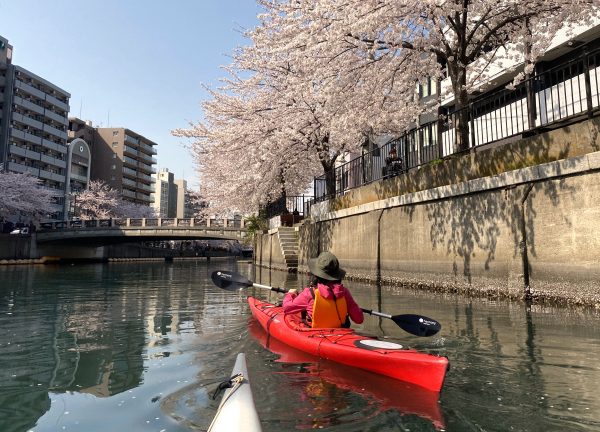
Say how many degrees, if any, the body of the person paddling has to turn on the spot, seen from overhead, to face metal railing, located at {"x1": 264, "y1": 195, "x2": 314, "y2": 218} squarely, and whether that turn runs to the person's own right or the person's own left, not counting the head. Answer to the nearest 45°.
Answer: approximately 45° to the person's own right

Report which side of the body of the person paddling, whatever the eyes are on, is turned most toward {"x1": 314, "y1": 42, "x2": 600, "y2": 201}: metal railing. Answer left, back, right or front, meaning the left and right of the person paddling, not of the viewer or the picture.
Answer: right

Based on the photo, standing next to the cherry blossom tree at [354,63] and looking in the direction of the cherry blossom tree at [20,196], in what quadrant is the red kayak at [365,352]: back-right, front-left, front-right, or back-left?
back-left

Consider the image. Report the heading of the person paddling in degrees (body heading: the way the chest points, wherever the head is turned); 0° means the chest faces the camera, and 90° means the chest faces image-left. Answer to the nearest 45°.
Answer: approximately 135°

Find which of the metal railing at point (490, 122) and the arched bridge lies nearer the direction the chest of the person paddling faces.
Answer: the arched bridge

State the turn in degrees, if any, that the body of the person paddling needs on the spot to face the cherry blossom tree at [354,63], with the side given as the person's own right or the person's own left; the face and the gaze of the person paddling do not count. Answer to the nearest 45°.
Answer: approximately 45° to the person's own right
